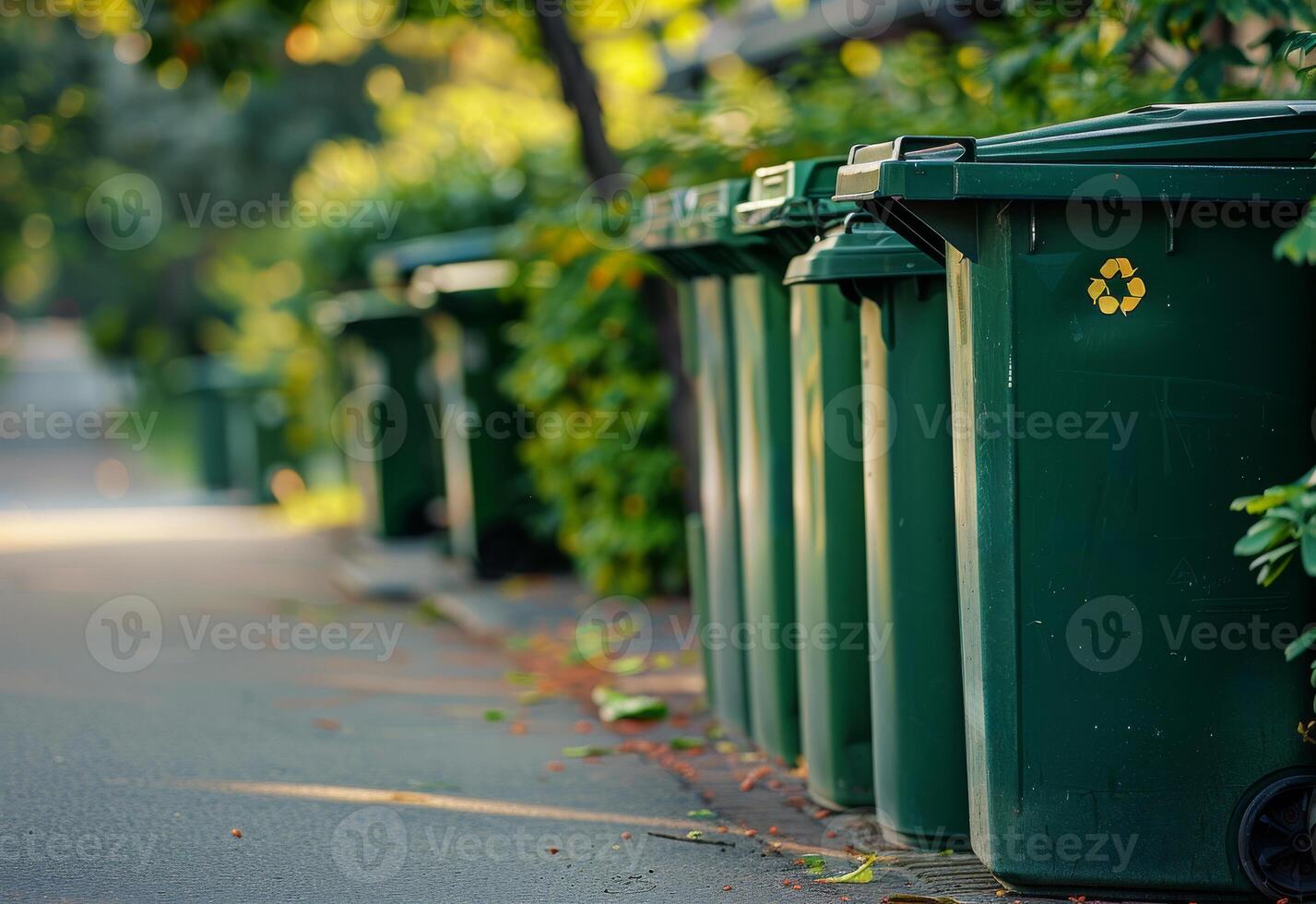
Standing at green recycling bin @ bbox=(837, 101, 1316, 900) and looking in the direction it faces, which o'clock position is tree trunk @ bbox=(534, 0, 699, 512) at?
The tree trunk is roughly at 2 o'clock from the green recycling bin.

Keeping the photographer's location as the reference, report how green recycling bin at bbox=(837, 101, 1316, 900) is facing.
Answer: facing to the left of the viewer

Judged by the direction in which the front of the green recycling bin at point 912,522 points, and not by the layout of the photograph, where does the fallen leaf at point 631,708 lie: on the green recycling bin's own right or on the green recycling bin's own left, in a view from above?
on the green recycling bin's own right

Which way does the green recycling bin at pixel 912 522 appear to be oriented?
to the viewer's left

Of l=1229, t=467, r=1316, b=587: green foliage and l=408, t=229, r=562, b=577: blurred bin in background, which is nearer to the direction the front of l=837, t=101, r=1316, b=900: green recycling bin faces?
the blurred bin in background

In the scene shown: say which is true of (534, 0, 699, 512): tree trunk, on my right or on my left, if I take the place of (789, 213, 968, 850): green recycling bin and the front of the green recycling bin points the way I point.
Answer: on my right
